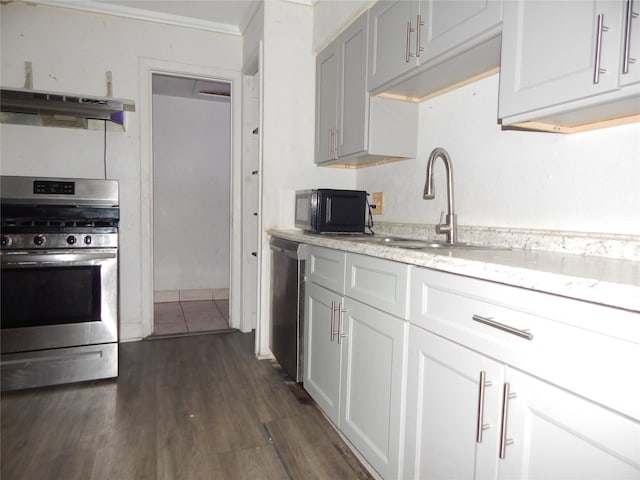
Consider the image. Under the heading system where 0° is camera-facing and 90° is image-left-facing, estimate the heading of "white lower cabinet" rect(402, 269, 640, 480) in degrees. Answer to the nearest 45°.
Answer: approximately 45°

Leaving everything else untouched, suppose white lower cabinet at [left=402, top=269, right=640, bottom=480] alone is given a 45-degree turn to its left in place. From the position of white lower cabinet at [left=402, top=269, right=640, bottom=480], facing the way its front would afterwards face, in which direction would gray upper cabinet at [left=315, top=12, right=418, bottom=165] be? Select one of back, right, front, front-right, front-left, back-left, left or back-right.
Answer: back-right

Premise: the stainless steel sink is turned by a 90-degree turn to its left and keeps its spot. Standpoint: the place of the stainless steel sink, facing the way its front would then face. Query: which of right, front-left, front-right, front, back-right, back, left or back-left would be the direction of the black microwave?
back

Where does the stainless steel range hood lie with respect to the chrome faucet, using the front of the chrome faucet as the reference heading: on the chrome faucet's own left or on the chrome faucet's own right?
on the chrome faucet's own right

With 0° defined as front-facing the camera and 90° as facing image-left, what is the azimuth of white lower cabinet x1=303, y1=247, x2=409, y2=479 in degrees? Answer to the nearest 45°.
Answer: approximately 45°

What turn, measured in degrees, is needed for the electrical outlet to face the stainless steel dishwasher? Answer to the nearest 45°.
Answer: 0° — it already faces it

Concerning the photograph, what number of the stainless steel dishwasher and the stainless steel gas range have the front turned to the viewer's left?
1

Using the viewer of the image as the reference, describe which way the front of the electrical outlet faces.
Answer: facing the viewer and to the left of the viewer

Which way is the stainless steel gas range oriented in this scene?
toward the camera

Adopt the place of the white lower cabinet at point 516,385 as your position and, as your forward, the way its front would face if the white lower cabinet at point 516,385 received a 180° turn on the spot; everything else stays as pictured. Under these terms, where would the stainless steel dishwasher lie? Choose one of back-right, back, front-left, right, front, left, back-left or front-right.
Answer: left

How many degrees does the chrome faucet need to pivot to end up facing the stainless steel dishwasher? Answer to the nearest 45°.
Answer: approximately 45° to its right

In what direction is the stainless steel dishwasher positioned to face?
to the viewer's left

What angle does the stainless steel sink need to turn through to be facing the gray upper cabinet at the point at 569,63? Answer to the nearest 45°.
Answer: approximately 90° to its left

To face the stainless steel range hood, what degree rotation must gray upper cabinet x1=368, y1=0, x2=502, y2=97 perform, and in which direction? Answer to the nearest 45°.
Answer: approximately 45° to its right

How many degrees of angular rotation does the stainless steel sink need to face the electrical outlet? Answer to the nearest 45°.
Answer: approximately 90° to its right

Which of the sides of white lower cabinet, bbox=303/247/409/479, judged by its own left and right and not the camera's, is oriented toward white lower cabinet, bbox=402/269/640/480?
left
